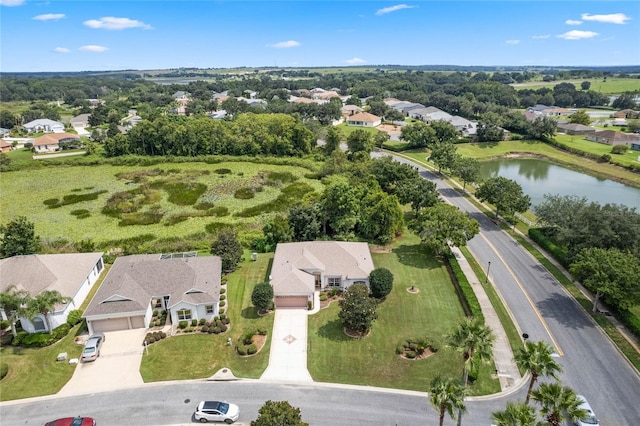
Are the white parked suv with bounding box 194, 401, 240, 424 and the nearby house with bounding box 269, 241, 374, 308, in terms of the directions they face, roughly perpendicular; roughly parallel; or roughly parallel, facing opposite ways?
roughly perpendicular

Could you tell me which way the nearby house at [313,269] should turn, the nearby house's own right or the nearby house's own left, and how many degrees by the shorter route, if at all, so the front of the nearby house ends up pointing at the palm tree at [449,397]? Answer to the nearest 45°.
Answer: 0° — it already faces it

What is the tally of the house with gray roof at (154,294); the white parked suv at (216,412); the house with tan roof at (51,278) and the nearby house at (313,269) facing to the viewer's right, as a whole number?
1

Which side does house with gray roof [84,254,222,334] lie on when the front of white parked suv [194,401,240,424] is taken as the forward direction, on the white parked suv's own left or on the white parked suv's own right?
on the white parked suv's own left

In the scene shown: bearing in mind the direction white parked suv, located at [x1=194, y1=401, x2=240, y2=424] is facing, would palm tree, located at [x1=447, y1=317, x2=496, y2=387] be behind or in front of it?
in front

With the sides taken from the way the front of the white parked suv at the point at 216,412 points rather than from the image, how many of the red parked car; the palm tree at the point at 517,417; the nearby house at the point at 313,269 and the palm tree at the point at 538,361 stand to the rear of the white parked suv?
1

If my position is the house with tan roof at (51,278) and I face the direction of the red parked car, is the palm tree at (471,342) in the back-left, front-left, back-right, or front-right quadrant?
front-left

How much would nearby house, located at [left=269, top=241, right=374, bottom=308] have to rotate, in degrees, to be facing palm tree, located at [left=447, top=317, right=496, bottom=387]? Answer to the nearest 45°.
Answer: approximately 45° to its left

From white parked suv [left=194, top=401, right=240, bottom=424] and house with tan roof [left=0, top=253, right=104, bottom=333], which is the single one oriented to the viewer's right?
the white parked suv

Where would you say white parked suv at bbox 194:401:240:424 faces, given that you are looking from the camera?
facing to the right of the viewer

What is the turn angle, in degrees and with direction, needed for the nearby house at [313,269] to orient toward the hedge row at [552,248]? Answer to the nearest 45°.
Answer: approximately 90° to its left

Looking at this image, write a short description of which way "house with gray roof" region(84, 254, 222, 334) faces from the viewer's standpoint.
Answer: facing the viewer

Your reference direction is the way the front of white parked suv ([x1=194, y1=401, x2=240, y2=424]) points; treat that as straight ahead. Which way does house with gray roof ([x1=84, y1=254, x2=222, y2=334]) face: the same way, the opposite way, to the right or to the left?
to the right

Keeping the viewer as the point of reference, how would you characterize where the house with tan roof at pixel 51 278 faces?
facing the viewer and to the left of the viewer

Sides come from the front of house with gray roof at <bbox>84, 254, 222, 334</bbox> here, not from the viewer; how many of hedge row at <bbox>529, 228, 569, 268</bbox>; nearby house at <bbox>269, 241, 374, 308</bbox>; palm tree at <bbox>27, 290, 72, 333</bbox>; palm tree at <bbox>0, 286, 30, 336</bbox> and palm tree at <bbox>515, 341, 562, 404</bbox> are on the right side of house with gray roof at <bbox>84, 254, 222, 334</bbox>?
2

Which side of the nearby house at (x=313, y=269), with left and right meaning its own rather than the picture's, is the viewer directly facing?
front
